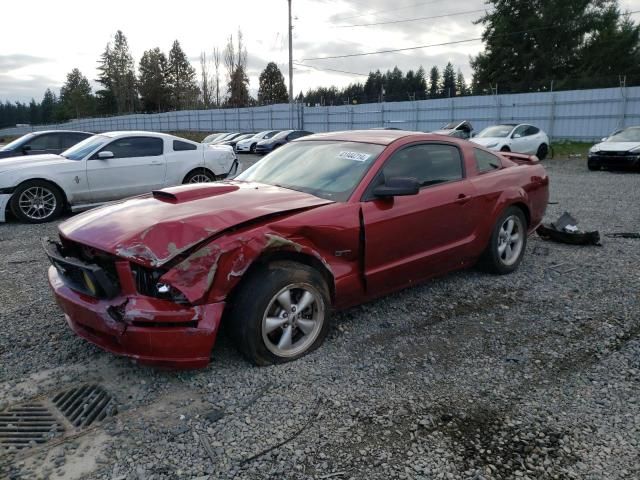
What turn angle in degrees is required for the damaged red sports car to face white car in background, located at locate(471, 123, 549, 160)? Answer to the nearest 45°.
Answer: approximately 180°

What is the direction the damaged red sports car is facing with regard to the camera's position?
facing the viewer and to the left of the viewer

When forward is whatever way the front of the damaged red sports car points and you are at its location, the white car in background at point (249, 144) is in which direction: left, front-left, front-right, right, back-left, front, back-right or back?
back-right

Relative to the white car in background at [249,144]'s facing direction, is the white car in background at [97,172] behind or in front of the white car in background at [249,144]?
in front

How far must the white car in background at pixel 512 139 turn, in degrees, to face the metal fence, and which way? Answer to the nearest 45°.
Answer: approximately 135° to its right

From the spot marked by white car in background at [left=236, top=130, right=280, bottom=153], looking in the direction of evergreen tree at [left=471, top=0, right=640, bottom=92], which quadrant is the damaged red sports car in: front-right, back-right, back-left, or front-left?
back-right

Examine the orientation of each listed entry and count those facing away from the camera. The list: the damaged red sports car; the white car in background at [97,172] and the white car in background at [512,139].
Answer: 0
